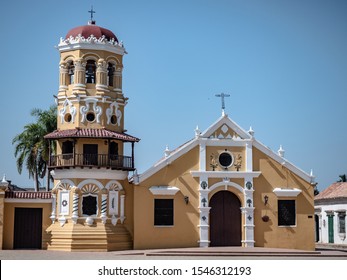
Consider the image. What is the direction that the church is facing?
toward the camera

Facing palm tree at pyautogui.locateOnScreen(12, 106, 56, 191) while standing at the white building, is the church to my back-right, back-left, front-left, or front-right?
front-left

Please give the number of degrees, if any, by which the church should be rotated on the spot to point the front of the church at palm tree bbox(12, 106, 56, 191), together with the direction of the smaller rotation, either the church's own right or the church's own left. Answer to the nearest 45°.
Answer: approximately 135° to the church's own right

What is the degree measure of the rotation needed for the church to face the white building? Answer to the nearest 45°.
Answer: approximately 135° to its left

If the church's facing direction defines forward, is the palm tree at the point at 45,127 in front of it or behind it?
behind
